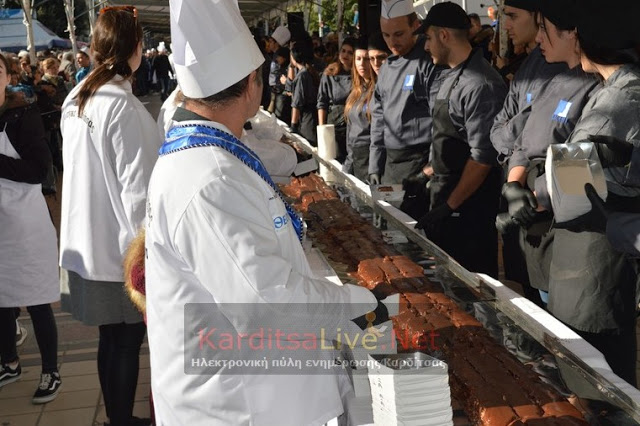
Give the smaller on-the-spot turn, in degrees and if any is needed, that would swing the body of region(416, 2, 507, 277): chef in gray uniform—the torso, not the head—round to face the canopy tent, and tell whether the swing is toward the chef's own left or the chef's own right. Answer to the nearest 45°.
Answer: approximately 45° to the chef's own right

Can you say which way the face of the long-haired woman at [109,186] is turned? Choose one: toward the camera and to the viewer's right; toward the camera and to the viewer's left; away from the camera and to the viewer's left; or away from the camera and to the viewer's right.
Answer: away from the camera and to the viewer's right

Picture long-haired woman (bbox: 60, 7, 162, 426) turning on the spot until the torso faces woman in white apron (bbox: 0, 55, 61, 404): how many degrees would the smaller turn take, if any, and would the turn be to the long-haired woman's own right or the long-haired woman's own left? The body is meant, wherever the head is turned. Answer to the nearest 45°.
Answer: approximately 90° to the long-haired woman's own left

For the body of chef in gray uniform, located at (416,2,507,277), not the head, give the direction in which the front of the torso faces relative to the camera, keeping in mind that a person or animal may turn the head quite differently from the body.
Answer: to the viewer's left

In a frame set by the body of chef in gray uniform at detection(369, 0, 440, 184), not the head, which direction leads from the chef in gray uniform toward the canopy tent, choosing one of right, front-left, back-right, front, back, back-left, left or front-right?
right

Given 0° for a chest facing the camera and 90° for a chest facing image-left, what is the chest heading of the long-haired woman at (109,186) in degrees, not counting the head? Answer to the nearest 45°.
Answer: approximately 225°

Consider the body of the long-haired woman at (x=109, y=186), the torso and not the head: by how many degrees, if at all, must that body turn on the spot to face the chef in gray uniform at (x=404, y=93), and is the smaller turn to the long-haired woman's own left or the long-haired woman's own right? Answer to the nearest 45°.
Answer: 0° — they already face them

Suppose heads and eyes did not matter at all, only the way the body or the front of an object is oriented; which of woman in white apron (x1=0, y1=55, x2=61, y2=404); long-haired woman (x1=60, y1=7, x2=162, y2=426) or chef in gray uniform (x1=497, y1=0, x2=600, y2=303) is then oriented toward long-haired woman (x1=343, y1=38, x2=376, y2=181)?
long-haired woman (x1=60, y1=7, x2=162, y2=426)

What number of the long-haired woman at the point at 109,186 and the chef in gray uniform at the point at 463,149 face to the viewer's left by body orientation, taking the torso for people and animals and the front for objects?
1

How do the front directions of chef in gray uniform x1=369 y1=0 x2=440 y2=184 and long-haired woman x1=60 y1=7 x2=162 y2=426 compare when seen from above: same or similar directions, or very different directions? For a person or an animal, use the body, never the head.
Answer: very different directions

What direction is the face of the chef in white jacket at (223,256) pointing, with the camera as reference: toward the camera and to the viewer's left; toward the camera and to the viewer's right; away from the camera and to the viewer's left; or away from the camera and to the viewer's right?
away from the camera and to the viewer's right

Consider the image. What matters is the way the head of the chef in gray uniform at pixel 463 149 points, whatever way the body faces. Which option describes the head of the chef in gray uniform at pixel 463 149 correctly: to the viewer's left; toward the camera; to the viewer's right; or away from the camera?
to the viewer's left

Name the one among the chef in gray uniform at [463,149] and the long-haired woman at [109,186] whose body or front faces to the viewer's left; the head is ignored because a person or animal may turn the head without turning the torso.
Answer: the chef in gray uniform
